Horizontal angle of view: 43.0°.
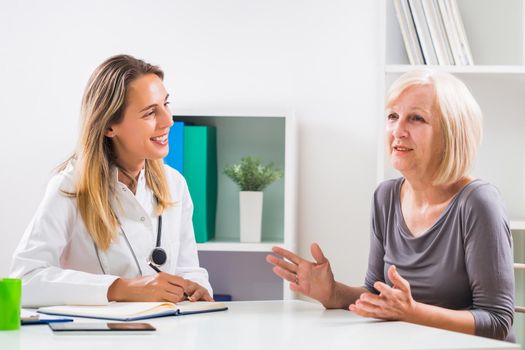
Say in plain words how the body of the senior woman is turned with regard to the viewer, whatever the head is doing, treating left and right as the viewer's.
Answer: facing the viewer and to the left of the viewer

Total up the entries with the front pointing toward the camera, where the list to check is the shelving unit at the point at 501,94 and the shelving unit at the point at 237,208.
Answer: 2

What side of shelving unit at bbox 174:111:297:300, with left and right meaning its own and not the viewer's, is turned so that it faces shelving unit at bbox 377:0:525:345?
left

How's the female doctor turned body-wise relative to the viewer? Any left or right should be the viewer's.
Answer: facing the viewer and to the right of the viewer

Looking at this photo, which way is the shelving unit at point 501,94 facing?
toward the camera

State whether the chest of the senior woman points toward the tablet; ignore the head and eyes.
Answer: yes

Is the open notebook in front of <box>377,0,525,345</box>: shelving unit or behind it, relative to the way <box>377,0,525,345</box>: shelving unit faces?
in front

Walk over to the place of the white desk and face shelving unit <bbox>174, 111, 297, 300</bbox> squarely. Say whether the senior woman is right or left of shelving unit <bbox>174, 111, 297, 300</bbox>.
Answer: right

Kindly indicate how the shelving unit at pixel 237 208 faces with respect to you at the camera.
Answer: facing the viewer

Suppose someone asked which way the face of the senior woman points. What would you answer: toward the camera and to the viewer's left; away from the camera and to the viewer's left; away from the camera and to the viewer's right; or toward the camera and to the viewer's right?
toward the camera and to the viewer's left

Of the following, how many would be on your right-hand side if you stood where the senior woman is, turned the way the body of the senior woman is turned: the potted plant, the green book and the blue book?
3

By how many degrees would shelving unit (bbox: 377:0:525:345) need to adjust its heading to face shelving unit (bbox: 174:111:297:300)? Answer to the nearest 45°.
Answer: approximately 90° to its right

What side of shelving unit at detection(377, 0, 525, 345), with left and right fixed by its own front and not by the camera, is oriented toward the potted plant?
right
